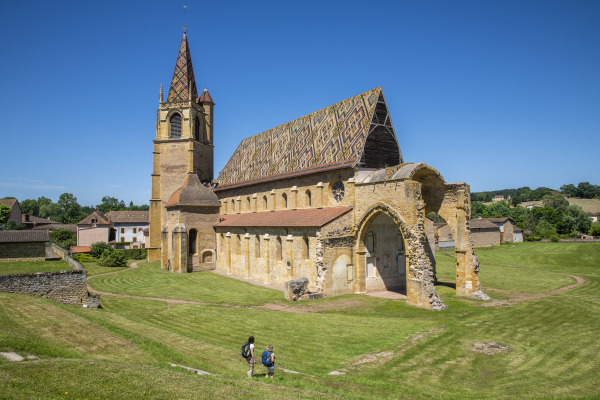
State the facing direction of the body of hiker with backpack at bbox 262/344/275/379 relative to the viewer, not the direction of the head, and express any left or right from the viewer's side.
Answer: facing away from the viewer and to the right of the viewer

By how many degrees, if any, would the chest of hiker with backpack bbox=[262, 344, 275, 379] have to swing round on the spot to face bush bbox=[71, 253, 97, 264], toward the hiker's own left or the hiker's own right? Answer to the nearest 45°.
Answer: approximately 90° to the hiker's own left

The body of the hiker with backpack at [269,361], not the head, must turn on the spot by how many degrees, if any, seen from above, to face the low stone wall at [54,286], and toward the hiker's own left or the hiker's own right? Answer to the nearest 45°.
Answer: approximately 90° to the hiker's own left

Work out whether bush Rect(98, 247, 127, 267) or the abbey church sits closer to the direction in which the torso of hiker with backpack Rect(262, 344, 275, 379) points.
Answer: the abbey church

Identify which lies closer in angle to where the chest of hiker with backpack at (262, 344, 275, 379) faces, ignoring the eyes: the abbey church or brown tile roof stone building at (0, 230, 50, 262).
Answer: the abbey church

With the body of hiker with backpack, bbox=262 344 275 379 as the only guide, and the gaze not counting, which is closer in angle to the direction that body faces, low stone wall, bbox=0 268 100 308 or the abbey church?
the abbey church

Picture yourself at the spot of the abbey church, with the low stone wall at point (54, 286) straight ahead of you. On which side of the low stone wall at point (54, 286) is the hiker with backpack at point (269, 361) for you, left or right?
left

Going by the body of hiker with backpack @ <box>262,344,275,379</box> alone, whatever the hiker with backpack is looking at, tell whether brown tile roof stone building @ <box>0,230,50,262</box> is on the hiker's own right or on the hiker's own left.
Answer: on the hiker's own left
